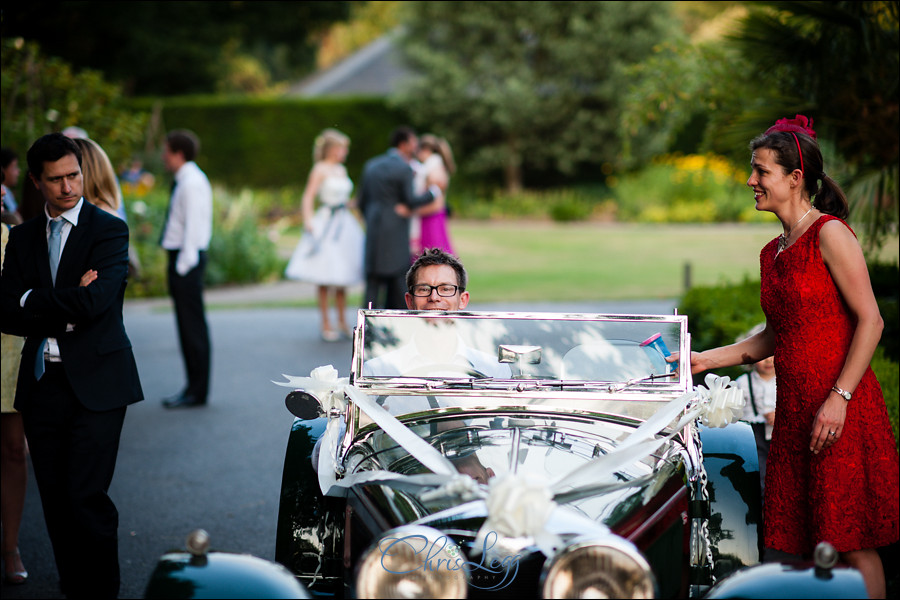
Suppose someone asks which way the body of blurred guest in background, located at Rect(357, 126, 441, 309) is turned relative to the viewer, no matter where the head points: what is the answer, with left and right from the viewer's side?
facing away from the viewer and to the right of the viewer

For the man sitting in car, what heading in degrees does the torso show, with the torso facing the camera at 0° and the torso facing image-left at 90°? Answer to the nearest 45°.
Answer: approximately 0°

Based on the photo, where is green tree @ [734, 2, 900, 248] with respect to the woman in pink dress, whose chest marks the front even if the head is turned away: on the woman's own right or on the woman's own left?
on the woman's own left

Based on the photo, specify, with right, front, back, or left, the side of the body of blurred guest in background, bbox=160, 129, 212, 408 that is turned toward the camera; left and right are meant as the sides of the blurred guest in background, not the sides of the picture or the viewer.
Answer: left

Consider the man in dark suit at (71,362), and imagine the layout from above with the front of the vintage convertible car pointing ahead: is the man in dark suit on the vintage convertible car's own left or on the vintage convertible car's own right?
on the vintage convertible car's own right

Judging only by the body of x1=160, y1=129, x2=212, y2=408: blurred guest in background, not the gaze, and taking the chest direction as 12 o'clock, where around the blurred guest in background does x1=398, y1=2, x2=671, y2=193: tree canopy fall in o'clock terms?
The tree canopy is roughly at 4 o'clock from the blurred guest in background.

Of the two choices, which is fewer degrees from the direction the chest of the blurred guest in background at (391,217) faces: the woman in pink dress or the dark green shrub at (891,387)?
the woman in pink dress

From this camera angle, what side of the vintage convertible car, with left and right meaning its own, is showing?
front

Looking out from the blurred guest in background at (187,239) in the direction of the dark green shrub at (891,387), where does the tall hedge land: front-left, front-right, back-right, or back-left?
back-left

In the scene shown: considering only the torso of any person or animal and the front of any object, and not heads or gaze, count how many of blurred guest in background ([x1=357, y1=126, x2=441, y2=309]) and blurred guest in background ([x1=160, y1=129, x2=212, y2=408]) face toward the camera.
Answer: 0

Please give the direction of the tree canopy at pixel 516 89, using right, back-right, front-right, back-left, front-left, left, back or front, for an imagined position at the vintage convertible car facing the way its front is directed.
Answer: back

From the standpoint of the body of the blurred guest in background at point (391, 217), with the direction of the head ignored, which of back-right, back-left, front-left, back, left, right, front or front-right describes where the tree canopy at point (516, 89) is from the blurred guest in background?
front-left

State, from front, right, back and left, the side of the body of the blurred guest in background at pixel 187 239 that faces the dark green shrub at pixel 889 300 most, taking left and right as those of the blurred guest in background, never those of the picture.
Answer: back

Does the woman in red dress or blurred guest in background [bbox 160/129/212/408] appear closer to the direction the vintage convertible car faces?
the woman in red dress

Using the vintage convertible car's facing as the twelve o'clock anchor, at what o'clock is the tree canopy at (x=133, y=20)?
The tree canopy is roughly at 5 o'clock from the vintage convertible car.
